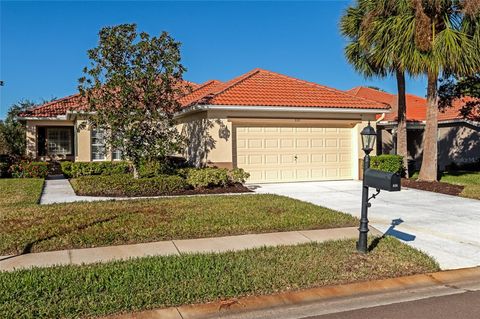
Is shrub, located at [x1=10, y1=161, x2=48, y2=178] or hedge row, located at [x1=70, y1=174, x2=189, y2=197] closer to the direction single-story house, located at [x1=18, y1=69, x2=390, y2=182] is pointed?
the hedge row

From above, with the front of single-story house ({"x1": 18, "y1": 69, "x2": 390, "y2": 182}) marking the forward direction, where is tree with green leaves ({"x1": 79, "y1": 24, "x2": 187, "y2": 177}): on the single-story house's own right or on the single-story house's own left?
on the single-story house's own right

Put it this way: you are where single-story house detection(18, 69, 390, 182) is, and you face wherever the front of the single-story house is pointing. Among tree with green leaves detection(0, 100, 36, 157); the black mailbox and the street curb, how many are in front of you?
2

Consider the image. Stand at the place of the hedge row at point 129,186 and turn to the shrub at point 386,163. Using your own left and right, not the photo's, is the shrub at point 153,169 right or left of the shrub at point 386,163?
left

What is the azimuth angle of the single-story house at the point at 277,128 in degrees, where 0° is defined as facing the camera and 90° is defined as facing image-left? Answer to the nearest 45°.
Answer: approximately 0°

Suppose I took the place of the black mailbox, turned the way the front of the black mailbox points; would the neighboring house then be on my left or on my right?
on my left

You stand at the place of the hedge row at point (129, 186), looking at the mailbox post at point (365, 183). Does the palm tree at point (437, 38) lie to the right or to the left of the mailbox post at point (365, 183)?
left

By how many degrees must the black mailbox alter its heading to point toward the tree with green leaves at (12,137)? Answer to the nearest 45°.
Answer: approximately 180°
